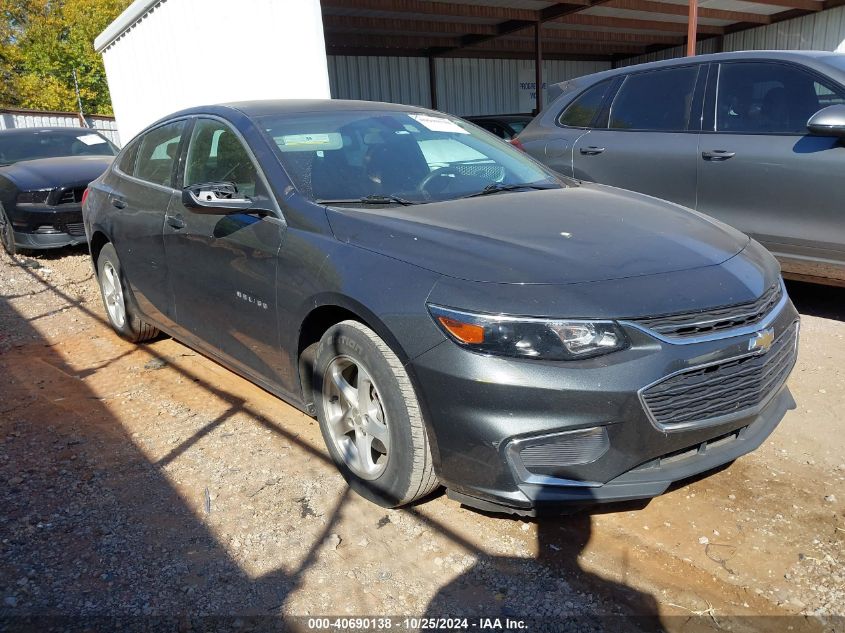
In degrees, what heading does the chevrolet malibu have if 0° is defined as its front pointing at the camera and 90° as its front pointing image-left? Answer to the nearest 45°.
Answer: approximately 315°

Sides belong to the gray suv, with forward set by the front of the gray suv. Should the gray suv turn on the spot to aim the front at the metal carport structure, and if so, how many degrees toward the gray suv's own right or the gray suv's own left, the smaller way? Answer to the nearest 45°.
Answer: approximately 90° to the gray suv's own left

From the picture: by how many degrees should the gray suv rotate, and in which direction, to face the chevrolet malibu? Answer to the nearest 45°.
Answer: approximately 90° to its right

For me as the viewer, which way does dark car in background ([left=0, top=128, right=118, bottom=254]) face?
facing the viewer and to the right of the viewer

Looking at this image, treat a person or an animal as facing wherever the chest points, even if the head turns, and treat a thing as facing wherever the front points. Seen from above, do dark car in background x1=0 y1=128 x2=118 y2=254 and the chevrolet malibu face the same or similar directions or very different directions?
same or similar directions

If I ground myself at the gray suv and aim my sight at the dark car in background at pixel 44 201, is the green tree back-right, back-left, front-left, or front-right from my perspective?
front-right

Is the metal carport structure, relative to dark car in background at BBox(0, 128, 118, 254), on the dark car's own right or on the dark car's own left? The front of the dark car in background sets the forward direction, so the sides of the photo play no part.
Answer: on the dark car's own left

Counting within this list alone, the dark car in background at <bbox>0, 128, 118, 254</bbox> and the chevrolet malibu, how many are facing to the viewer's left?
0

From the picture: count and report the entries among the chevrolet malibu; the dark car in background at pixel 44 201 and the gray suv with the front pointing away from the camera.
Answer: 0

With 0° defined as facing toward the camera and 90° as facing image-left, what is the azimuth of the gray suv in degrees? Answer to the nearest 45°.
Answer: approximately 270°

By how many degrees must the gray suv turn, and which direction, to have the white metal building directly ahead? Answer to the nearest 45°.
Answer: approximately 135° to its left

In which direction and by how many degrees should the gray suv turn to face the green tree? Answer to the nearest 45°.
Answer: approximately 135° to its left

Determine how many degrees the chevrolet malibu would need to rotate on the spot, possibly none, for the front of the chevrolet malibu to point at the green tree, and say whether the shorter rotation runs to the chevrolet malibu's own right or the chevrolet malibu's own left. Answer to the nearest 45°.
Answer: approximately 180°
